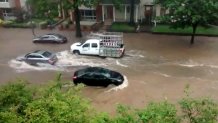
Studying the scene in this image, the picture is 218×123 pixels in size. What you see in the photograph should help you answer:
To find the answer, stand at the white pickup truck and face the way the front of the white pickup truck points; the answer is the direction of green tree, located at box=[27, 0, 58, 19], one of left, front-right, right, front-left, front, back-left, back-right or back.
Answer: front-right

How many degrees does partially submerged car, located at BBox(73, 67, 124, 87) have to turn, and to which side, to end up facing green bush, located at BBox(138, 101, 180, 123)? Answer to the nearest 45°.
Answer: approximately 90° to its right

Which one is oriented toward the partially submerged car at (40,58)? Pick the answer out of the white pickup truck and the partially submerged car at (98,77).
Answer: the white pickup truck

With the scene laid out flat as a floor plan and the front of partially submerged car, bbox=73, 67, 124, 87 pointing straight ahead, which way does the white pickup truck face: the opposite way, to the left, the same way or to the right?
the opposite way

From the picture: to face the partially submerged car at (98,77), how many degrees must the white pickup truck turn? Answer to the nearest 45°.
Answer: approximately 90° to its left

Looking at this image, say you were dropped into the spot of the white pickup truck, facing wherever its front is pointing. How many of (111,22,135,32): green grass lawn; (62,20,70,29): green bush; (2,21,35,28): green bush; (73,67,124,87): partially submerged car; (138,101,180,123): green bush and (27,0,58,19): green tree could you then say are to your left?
2

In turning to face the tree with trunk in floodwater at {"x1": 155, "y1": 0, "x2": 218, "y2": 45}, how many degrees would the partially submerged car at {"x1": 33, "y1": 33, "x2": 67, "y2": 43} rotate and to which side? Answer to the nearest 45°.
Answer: approximately 135° to its left

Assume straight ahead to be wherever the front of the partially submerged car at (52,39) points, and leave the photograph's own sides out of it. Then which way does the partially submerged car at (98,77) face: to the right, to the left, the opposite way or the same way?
the opposite way

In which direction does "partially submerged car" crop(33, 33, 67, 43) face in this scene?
to the viewer's left

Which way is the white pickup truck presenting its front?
to the viewer's left

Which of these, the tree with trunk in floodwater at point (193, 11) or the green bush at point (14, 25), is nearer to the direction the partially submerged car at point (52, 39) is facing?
the green bush
